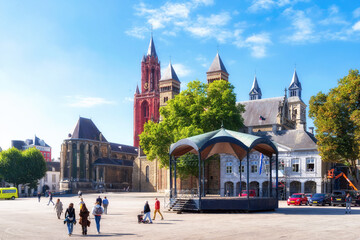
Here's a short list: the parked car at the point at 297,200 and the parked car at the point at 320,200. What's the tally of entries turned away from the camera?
0

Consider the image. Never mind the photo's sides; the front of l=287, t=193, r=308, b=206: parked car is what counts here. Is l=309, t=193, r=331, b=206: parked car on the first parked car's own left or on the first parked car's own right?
on the first parked car's own left

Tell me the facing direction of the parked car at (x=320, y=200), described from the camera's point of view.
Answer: facing the viewer and to the left of the viewer

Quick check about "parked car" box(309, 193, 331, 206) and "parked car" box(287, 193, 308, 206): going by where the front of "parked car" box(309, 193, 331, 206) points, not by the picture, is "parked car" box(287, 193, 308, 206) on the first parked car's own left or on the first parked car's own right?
on the first parked car's own right

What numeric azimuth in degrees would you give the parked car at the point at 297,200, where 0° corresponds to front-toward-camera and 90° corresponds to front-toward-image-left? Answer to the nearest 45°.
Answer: approximately 45°
